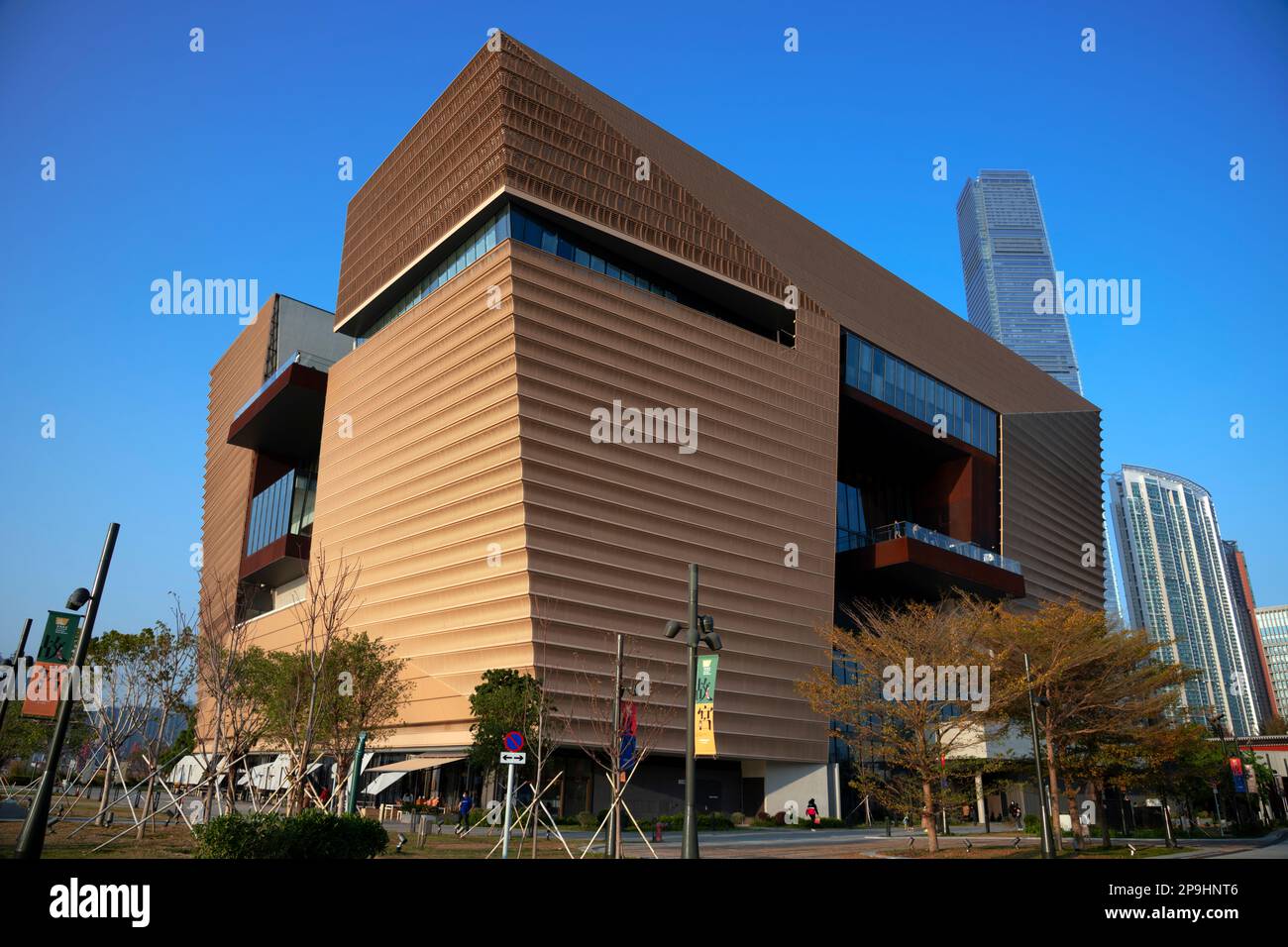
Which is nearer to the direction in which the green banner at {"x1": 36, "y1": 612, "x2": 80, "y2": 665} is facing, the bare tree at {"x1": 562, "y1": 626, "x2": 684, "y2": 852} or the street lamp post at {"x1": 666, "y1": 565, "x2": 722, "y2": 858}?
the street lamp post

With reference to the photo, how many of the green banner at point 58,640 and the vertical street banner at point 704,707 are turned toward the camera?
2

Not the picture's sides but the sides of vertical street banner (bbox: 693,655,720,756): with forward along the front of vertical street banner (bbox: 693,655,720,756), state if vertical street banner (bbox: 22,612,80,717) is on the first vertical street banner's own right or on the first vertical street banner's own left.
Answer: on the first vertical street banner's own right

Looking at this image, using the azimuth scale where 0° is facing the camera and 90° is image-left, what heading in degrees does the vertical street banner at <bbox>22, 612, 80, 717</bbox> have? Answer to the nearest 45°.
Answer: approximately 0°

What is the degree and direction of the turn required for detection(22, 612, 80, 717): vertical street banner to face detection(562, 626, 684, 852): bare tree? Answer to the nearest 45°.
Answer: approximately 135° to its left

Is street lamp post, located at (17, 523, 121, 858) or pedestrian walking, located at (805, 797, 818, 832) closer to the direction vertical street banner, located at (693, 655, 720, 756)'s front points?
the street lamp post

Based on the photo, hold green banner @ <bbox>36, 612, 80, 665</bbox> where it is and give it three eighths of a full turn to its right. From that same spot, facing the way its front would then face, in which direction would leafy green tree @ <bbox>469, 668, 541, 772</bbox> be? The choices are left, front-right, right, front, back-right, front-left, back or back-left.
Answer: right

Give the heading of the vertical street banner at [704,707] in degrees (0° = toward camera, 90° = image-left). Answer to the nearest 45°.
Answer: approximately 0°
